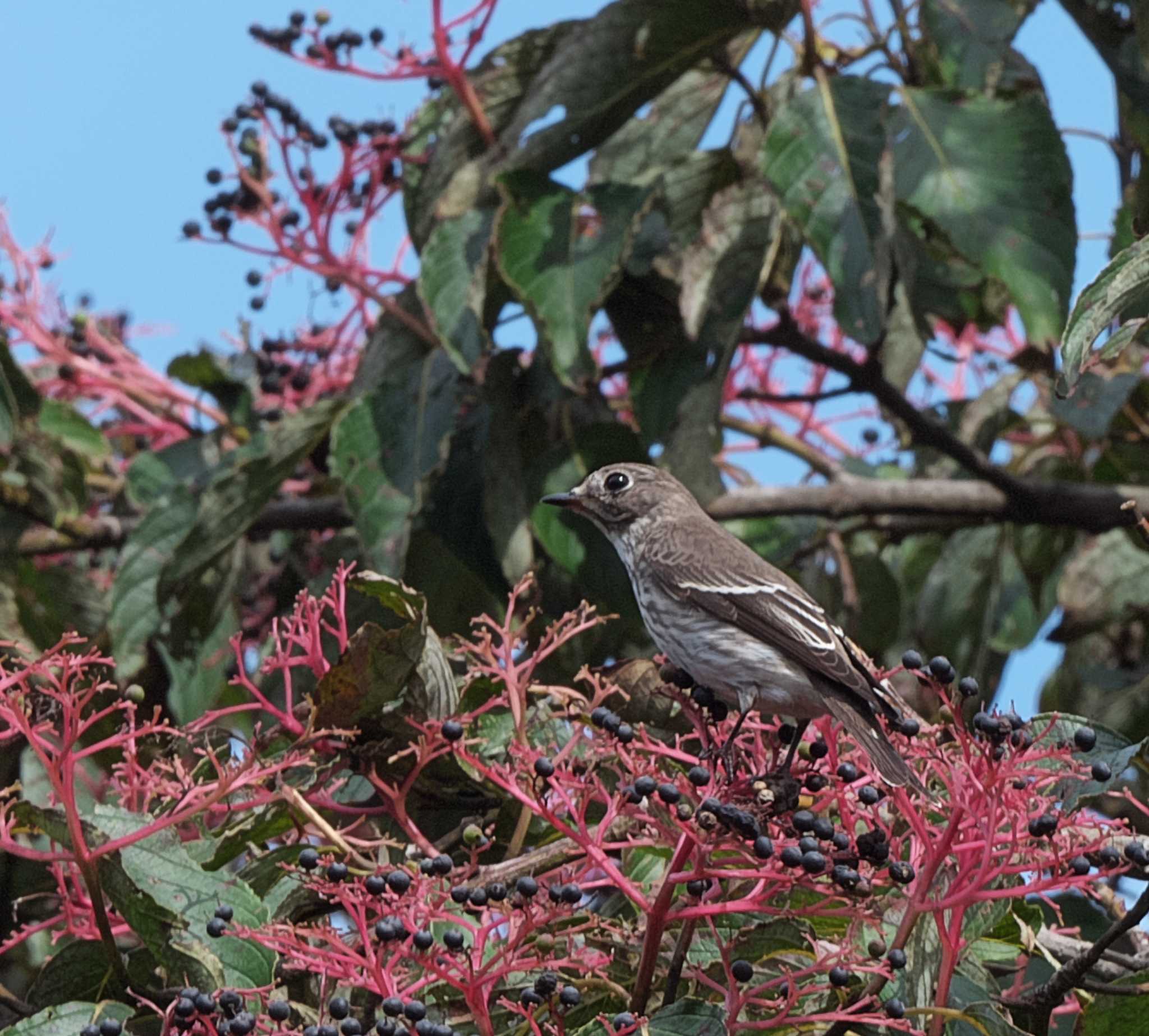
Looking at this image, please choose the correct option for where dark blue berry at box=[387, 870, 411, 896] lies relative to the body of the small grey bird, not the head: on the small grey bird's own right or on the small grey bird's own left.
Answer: on the small grey bird's own left

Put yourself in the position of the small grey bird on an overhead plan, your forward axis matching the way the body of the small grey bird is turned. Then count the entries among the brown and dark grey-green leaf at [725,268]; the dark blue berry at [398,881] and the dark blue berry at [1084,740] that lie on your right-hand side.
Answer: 1

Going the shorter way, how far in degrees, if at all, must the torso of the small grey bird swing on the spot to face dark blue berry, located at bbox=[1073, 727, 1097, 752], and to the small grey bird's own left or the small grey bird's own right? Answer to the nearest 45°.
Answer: approximately 135° to the small grey bird's own left

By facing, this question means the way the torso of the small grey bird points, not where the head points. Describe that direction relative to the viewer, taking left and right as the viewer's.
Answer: facing to the left of the viewer

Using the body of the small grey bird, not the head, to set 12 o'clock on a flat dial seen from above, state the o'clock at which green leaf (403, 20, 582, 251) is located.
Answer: The green leaf is roughly at 2 o'clock from the small grey bird.

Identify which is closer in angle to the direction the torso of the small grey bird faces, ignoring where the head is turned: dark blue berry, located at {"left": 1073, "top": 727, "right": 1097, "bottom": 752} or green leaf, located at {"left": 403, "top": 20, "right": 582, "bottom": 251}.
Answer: the green leaf

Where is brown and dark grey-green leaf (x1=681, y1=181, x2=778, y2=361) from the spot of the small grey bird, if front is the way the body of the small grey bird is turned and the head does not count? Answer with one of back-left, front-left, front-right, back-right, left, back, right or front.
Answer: right

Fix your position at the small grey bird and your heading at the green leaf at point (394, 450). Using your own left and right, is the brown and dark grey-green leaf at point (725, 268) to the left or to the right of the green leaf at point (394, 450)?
right
